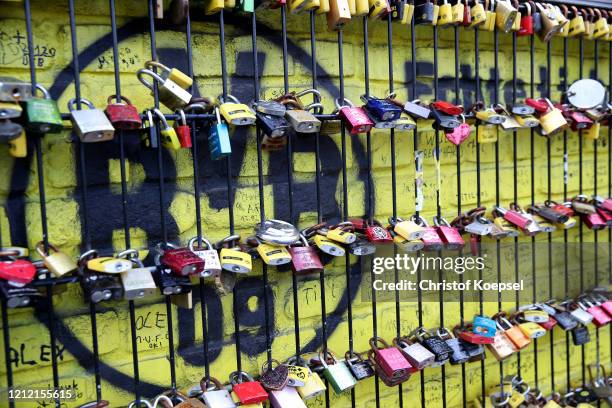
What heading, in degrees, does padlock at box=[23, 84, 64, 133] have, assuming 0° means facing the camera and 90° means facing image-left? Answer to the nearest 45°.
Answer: approximately 0°

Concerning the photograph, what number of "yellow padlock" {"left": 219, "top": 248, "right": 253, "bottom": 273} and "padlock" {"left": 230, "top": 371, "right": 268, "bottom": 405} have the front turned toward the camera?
2
